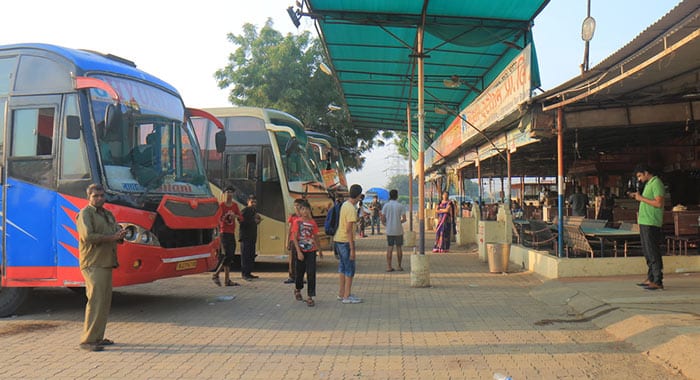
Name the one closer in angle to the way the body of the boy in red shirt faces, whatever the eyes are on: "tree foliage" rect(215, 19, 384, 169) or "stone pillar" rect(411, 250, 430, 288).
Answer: the stone pillar

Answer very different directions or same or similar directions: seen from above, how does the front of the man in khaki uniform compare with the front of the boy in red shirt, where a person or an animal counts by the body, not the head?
same or similar directions

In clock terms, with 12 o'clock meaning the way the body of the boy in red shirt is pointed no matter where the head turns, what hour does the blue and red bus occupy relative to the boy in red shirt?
The blue and red bus is roughly at 3 o'clock from the boy in red shirt.

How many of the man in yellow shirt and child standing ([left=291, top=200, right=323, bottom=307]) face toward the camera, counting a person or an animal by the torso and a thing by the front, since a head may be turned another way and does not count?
1

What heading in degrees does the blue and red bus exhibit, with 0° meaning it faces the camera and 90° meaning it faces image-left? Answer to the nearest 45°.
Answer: approximately 315°

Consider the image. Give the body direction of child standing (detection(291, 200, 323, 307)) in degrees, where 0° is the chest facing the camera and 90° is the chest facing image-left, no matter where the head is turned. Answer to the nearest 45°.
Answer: approximately 0°

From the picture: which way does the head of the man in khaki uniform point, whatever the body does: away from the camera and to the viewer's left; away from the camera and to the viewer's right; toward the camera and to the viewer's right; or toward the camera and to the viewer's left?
toward the camera and to the viewer's right

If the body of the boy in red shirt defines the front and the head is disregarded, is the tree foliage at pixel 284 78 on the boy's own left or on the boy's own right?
on the boy's own left

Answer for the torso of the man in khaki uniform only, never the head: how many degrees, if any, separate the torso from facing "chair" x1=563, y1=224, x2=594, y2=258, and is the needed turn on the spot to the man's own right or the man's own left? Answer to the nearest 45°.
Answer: approximately 45° to the man's own left

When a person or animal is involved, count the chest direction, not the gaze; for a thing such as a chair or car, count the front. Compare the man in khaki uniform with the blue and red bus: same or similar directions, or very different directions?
same or similar directions

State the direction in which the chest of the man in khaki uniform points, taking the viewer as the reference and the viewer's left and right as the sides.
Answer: facing the viewer and to the right of the viewer
